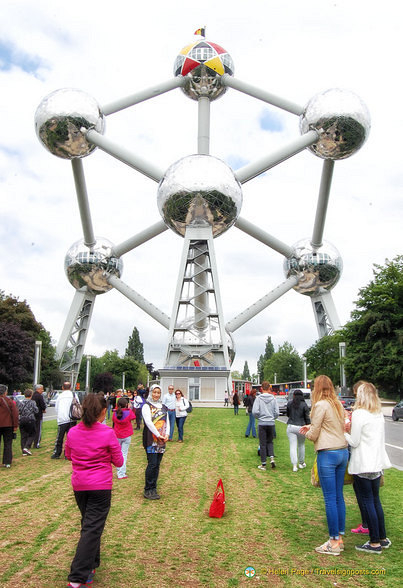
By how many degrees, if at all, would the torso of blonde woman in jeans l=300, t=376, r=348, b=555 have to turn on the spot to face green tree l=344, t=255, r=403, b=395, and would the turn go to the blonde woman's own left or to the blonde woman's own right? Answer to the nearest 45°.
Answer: approximately 45° to the blonde woman's own right

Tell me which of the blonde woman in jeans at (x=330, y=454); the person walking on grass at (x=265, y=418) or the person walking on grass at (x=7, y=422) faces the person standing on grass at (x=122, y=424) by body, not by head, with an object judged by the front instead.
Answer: the blonde woman in jeans

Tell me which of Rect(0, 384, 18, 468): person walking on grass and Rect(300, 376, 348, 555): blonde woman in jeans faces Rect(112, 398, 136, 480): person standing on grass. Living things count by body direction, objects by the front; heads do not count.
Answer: the blonde woman in jeans
